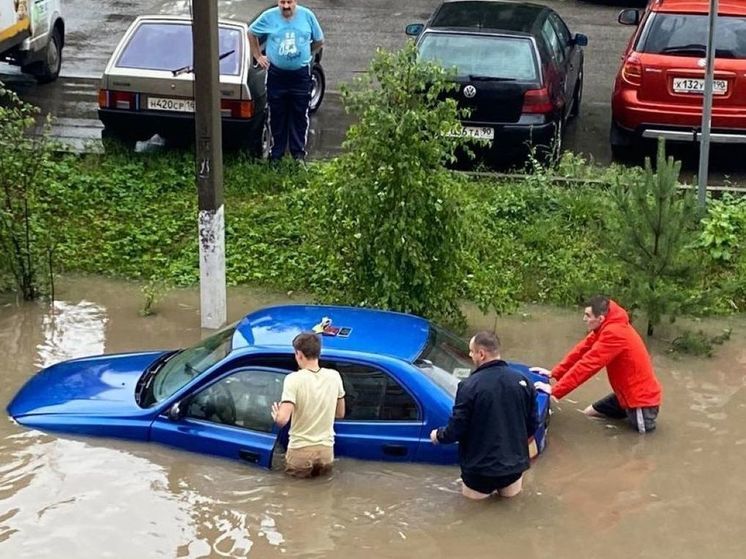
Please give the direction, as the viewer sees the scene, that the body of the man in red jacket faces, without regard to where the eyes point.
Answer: to the viewer's left

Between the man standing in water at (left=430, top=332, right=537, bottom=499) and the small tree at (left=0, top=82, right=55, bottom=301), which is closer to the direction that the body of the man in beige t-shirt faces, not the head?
the small tree

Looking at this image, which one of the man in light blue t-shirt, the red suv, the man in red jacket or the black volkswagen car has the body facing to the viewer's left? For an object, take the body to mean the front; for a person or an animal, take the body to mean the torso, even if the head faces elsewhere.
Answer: the man in red jacket

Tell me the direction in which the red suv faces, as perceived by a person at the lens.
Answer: facing away from the viewer

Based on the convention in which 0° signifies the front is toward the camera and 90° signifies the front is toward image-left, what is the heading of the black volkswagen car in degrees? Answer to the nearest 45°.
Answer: approximately 225°

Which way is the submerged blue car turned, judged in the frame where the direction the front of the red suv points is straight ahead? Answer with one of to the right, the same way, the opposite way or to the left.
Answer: to the left

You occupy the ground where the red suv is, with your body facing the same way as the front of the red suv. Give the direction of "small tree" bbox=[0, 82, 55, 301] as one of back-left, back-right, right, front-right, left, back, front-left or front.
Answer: back-left

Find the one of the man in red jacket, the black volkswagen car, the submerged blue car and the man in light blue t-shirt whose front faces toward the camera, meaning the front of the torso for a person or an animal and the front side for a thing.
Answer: the man in light blue t-shirt
